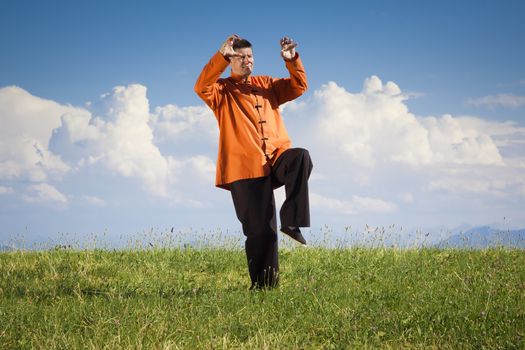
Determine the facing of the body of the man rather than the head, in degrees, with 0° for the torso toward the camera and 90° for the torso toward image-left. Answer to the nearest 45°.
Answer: approximately 315°
